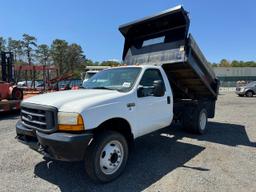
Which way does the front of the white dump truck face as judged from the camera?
facing the viewer and to the left of the viewer

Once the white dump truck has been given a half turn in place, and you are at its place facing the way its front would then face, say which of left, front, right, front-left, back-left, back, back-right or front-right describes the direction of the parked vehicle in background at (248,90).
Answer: front
